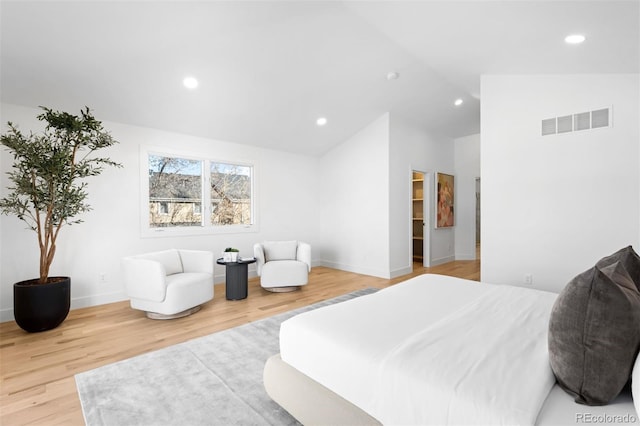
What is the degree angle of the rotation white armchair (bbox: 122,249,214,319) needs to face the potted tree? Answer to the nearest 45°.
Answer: approximately 135° to its right

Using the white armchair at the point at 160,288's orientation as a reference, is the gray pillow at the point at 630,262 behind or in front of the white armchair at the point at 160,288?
in front

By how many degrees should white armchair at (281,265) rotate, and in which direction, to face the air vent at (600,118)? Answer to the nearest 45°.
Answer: approximately 45° to its left

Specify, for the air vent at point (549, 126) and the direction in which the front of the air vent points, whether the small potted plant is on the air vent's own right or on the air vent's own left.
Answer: on the air vent's own right

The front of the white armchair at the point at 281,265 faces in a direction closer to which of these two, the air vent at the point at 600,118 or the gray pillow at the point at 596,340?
the gray pillow

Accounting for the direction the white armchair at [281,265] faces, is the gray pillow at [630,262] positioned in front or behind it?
in front

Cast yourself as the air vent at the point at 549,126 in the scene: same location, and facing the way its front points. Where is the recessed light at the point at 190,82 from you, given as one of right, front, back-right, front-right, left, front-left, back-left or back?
front-right

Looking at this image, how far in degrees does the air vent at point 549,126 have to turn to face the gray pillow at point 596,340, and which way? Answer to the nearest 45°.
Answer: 0° — it already faces it

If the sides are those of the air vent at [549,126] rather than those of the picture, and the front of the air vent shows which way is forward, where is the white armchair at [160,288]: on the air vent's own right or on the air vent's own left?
on the air vent's own right

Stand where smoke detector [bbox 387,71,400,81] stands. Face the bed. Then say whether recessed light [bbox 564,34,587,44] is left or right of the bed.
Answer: left
